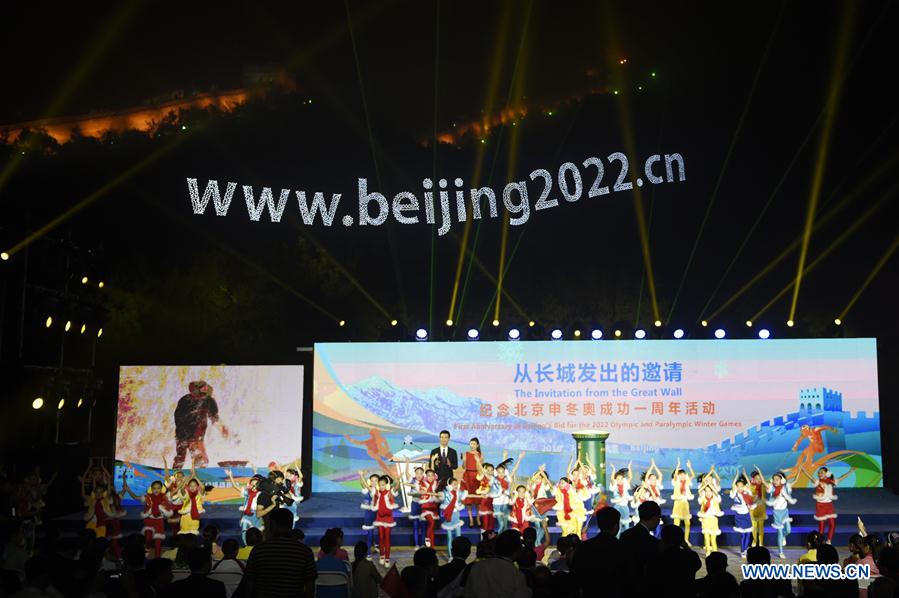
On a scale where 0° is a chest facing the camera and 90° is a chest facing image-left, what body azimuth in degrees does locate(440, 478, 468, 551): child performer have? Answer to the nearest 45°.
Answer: approximately 0°

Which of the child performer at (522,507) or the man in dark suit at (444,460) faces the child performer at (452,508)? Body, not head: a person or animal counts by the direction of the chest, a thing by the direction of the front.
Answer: the man in dark suit

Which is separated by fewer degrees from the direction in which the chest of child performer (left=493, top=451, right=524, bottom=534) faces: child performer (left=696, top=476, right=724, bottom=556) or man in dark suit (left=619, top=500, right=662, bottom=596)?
the man in dark suit

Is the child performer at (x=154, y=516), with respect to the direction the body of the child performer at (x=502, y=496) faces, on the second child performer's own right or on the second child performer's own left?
on the second child performer's own right

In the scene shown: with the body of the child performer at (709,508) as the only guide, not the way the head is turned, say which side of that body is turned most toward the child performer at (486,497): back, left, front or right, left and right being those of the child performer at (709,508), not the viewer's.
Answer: right
